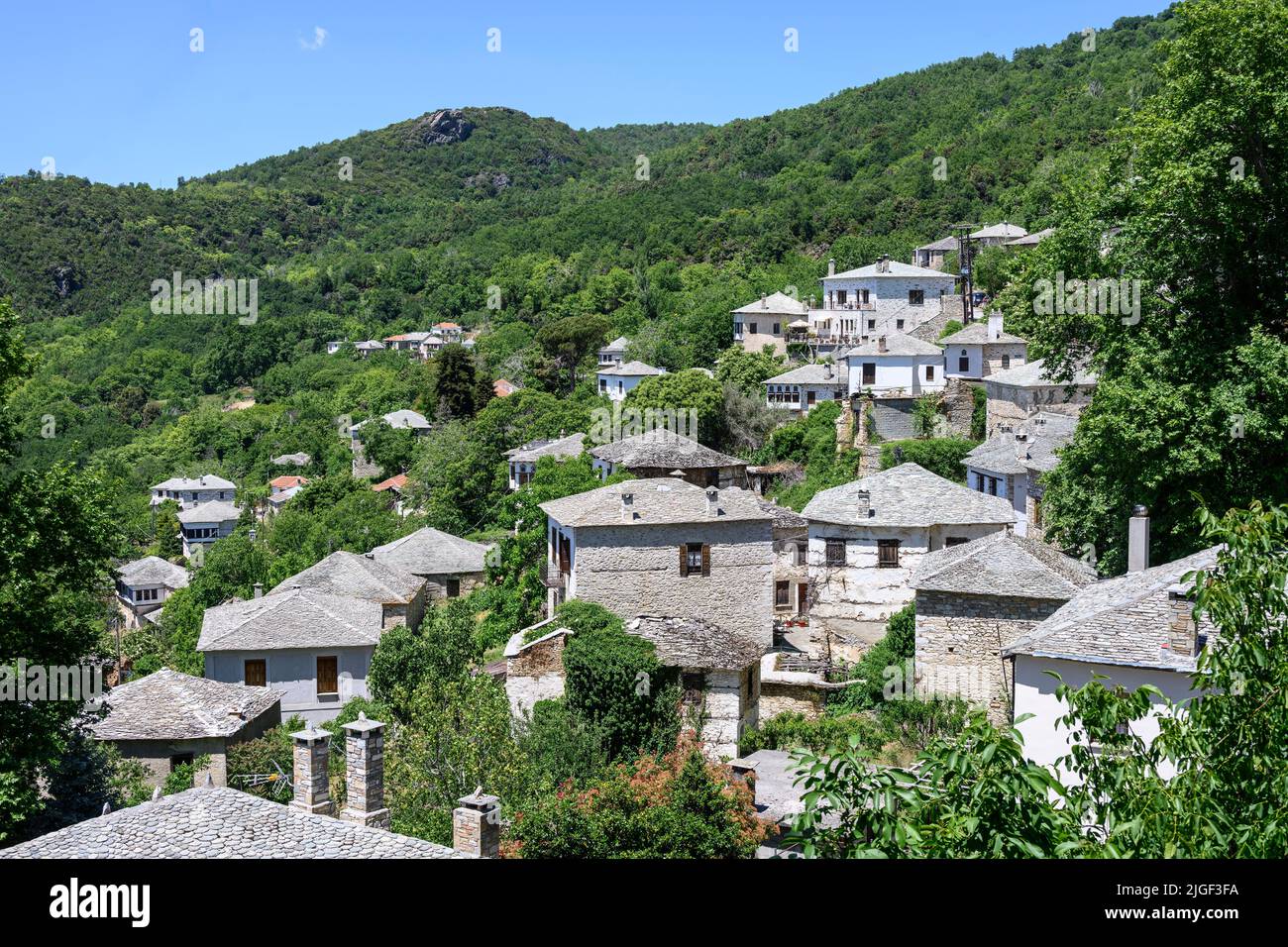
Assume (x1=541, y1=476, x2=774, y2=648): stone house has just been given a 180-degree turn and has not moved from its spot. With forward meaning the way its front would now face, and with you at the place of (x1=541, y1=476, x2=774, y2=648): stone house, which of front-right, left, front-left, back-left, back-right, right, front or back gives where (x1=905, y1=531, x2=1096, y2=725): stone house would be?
front-right

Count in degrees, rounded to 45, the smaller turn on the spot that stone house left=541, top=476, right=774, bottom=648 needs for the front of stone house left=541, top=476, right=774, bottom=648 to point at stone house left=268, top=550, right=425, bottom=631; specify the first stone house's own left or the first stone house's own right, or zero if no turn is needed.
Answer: approximately 45° to the first stone house's own right

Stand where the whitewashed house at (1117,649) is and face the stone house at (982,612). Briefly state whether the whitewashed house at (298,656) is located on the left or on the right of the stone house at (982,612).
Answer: left

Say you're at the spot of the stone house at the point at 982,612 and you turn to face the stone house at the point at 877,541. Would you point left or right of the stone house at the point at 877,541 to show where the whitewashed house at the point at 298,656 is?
left

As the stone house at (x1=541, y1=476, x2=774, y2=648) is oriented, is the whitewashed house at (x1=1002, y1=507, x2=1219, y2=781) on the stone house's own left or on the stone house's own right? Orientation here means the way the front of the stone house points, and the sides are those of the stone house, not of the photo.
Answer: on the stone house's own left
